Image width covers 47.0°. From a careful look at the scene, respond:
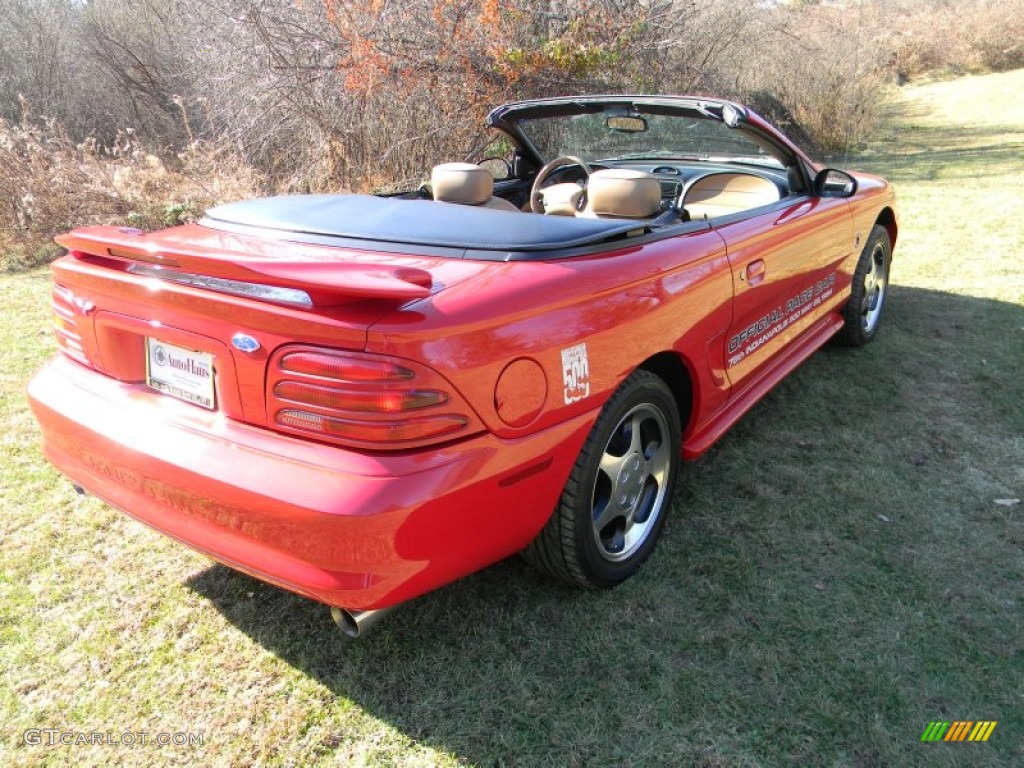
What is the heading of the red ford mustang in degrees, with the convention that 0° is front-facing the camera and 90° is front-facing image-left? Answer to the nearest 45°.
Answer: approximately 225°
